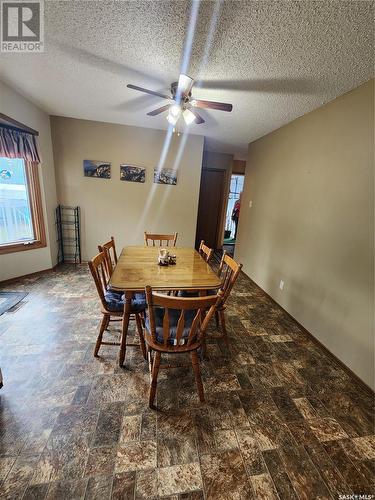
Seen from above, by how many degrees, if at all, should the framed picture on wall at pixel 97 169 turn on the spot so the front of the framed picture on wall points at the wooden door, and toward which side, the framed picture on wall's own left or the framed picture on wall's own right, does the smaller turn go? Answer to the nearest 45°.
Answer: approximately 90° to the framed picture on wall's own left

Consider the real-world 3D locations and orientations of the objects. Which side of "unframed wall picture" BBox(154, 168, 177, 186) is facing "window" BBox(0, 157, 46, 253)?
right

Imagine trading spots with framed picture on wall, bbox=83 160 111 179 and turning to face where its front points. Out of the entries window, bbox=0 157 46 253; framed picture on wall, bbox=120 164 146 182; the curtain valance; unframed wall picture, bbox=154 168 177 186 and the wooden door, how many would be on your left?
3

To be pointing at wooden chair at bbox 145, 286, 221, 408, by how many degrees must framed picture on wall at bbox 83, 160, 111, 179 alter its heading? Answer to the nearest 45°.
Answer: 0° — it already faces it

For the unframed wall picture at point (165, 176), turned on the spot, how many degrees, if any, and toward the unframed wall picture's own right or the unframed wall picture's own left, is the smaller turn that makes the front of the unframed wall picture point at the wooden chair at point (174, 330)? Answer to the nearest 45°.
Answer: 0° — it already faces it

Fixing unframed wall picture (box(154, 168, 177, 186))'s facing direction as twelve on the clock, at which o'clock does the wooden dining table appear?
The wooden dining table is roughly at 12 o'clock from the unframed wall picture.

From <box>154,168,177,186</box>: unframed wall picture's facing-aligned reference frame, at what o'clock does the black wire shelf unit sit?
The black wire shelf unit is roughly at 3 o'clock from the unframed wall picture.

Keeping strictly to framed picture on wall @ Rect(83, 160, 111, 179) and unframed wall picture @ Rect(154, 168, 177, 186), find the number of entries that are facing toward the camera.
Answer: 2

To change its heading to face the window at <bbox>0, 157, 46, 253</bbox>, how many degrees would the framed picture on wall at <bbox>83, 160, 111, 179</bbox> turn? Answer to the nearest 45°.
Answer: approximately 90° to its right

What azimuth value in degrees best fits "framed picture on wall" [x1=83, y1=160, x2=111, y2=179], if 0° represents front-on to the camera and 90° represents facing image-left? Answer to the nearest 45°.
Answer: approximately 0°

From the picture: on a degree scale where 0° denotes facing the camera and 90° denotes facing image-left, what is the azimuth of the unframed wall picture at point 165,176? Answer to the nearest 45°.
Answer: approximately 0°
